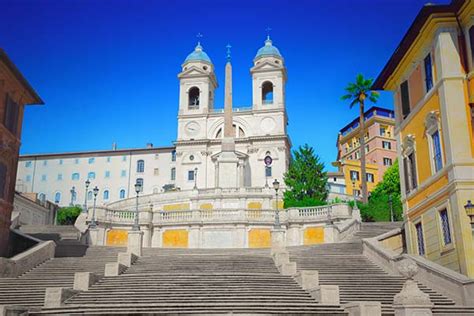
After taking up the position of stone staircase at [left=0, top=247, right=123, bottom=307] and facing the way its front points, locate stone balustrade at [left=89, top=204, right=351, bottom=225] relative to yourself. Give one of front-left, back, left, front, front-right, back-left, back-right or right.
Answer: back-left

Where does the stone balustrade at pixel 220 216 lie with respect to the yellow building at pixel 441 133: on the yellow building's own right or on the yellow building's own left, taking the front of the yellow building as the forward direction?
on the yellow building's own right

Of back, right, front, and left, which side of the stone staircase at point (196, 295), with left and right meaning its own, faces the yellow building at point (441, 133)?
left

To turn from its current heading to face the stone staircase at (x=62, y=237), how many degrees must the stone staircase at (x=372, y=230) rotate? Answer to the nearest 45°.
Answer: approximately 45° to its right

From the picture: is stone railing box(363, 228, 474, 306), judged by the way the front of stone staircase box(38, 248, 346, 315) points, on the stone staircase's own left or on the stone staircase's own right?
on the stone staircase's own left

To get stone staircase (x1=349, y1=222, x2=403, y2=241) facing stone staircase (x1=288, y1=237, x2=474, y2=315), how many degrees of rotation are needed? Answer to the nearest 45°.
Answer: approximately 45° to its left

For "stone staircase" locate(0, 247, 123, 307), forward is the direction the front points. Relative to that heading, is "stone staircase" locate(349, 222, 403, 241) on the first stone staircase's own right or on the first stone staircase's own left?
on the first stone staircase's own left

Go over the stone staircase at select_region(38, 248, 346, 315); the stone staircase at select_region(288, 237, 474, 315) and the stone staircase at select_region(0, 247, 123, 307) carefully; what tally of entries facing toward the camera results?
3

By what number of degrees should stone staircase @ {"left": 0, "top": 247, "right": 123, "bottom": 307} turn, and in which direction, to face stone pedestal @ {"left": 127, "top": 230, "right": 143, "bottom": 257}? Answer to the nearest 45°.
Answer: approximately 135° to its left

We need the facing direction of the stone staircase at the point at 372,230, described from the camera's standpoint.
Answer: facing the viewer and to the left of the viewer

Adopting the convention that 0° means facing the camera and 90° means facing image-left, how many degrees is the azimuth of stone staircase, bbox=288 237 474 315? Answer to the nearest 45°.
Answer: approximately 0°
